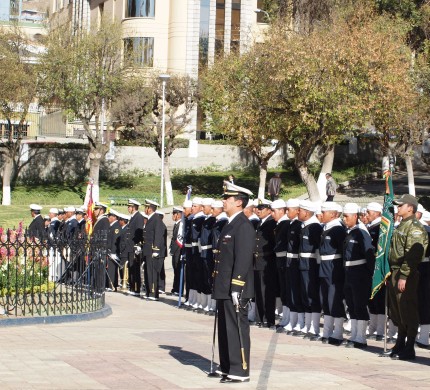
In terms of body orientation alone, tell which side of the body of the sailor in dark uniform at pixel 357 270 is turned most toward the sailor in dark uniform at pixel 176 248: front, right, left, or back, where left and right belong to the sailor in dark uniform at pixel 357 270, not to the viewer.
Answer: right

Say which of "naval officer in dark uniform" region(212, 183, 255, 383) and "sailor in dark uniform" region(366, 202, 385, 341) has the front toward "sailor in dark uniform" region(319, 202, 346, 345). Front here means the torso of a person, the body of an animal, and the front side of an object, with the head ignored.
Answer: "sailor in dark uniform" region(366, 202, 385, 341)

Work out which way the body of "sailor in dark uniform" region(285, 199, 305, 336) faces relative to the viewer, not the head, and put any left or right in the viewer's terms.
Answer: facing the viewer and to the left of the viewer

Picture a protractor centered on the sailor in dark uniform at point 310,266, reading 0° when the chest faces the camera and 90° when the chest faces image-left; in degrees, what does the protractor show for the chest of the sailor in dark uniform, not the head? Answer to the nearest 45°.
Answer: approximately 45°

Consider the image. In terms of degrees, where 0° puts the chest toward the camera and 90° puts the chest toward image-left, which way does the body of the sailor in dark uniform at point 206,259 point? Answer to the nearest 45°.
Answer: approximately 45°

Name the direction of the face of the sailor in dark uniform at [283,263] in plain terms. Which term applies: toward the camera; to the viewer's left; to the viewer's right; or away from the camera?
to the viewer's left

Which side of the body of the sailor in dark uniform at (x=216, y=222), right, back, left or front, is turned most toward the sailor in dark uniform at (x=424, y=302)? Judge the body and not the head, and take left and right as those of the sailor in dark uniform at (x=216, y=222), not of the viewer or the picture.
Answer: left

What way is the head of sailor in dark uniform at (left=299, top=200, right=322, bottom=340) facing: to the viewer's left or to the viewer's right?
to the viewer's left

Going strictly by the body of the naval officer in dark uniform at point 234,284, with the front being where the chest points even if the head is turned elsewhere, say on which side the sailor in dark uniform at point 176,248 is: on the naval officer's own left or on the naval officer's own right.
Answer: on the naval officer's own right

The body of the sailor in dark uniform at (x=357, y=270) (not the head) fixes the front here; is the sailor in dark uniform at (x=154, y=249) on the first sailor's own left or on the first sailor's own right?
on the first sailor's own right

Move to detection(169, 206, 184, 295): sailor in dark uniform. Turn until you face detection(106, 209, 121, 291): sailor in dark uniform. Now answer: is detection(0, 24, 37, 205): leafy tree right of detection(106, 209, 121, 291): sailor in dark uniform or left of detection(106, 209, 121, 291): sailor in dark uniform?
right

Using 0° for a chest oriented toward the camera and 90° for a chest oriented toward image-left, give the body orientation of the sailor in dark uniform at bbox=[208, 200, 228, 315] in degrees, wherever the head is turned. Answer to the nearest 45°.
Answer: approximately 45°
